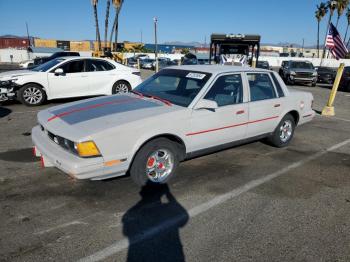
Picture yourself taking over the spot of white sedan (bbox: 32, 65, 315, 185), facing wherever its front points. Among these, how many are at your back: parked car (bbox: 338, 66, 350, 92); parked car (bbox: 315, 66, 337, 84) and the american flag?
3

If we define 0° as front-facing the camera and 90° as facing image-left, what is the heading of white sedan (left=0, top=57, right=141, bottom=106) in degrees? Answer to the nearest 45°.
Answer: approximately 90°

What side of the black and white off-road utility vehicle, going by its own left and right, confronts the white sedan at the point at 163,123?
front

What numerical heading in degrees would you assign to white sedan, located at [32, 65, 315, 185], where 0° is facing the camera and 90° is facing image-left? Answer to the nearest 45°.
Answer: approximately 45°

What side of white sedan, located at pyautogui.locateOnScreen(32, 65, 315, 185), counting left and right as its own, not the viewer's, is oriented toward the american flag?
back

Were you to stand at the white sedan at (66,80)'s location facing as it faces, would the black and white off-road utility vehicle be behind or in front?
behind
